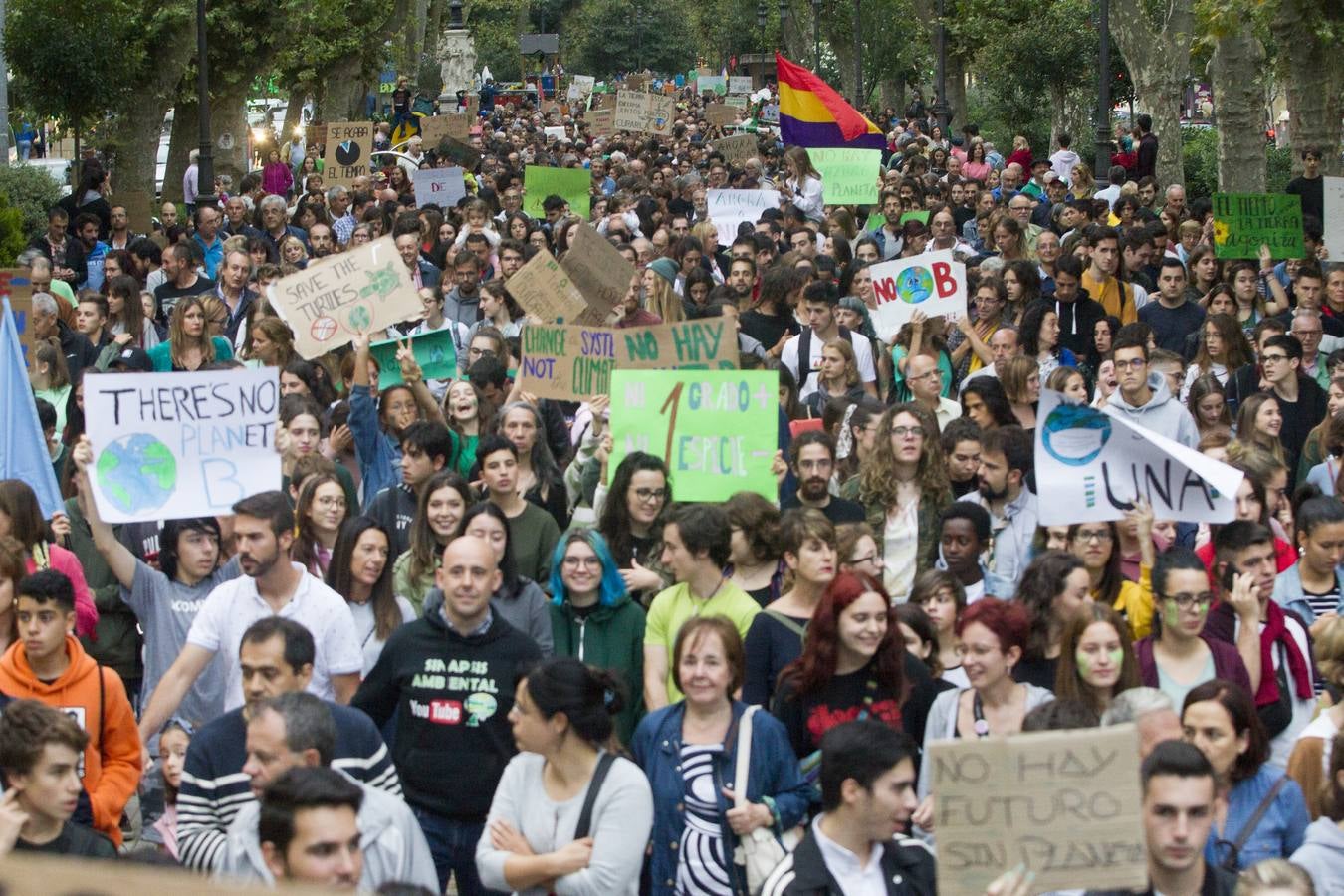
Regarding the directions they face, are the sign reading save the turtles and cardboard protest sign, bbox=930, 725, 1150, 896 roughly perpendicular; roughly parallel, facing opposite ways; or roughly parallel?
roughly parallel

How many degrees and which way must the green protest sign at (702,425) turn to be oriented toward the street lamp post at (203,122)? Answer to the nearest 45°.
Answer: approximately 180°

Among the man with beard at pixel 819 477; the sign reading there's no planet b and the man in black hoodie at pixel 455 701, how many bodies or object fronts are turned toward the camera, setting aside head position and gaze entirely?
3

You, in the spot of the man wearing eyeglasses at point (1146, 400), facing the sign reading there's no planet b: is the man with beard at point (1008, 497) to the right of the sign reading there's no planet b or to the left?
left

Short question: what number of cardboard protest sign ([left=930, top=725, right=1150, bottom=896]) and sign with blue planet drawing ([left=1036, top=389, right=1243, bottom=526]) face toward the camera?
2

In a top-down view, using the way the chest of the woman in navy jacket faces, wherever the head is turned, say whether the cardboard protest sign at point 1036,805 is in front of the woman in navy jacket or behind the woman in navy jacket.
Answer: in front

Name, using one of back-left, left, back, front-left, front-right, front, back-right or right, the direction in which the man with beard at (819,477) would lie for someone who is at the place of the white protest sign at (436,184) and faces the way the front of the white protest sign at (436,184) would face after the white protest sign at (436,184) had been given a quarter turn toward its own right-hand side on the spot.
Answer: left

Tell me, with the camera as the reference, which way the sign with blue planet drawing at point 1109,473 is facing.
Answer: facing the viewer

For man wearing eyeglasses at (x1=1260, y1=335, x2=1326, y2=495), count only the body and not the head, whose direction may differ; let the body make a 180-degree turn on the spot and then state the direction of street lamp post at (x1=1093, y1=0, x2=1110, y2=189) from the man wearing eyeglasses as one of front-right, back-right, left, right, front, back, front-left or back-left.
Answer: front-left

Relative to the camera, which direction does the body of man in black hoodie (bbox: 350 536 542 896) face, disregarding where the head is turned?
toward the camera

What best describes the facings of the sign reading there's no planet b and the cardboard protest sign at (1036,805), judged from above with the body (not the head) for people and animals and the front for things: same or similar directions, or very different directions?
same or similar directions

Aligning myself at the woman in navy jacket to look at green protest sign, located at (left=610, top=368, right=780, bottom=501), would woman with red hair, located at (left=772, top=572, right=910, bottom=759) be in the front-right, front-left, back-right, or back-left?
front-right
